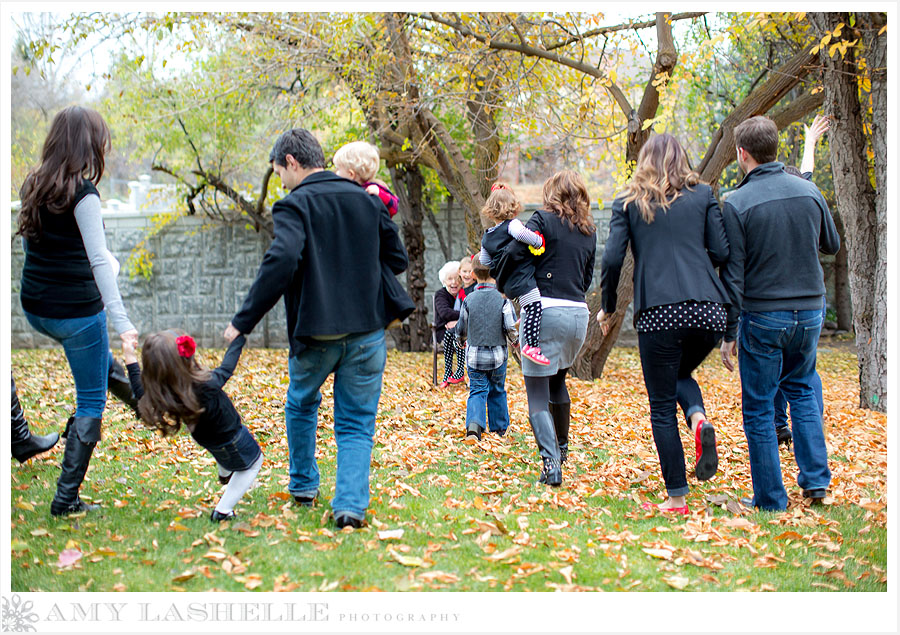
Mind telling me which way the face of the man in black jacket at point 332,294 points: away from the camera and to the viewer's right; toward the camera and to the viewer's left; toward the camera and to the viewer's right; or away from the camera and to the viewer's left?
away from the camera and to the viewer's left

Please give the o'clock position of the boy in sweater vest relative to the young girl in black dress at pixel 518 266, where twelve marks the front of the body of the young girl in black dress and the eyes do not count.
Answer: The boy in sweater vest is roughly at 10 o'clock from the young girl in black dress.

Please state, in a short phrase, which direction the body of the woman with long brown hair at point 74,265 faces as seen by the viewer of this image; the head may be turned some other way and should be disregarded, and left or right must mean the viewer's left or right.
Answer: facing away from the viewer and to the right of the viewer

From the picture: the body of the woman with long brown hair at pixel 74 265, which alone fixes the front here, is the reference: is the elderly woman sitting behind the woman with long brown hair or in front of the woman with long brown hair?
in front

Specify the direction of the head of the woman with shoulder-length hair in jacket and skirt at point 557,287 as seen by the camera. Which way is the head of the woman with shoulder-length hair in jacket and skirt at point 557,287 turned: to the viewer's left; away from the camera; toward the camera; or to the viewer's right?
away from the camera

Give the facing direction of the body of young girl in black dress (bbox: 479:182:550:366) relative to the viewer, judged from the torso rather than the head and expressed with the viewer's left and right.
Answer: facing away from the viewer and to the right of the viewer

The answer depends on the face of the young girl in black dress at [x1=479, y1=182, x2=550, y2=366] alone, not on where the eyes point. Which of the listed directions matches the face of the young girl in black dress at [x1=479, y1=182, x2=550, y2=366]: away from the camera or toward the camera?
away from the camera

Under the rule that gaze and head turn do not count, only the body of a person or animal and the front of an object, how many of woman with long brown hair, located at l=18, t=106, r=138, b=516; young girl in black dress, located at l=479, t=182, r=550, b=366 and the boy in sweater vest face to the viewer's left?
0

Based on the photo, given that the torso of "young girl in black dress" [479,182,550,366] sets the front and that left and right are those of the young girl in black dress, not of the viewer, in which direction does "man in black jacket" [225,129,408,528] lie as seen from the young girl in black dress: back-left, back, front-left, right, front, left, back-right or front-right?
back

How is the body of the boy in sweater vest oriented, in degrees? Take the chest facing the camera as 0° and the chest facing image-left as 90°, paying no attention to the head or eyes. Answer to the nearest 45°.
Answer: approximately 180°

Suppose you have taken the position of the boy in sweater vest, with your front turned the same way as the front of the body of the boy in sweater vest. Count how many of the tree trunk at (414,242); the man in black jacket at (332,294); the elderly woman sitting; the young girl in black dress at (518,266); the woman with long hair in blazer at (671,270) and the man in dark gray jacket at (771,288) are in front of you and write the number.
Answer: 2

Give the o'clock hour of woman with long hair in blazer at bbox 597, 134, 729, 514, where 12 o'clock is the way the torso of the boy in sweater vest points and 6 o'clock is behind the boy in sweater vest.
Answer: The woman with long hair in blazer is roughly at 5 o'clock from the boy in sweater vest.
